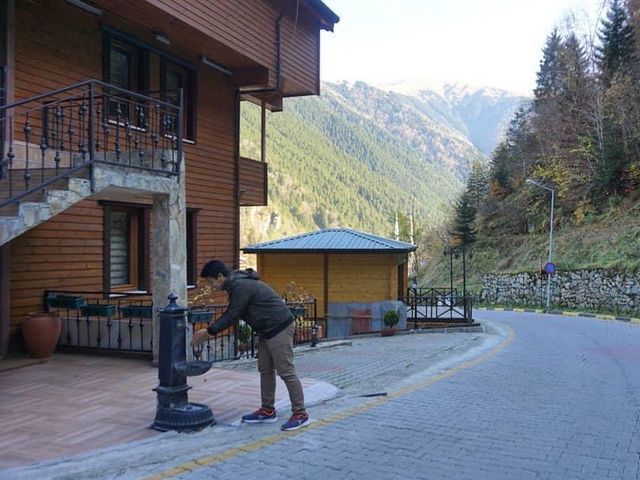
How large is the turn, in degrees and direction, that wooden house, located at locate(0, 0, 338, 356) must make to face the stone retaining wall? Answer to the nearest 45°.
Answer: approximately 90° to its left

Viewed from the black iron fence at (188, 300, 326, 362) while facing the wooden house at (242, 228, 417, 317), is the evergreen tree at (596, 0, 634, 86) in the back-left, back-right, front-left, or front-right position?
front-right

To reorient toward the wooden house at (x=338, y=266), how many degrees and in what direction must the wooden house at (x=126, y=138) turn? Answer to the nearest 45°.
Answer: approximately 90° to its left

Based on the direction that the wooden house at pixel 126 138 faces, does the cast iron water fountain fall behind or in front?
in front

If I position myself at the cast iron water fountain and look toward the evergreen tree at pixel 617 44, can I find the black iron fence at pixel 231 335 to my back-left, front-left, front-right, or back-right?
front-left

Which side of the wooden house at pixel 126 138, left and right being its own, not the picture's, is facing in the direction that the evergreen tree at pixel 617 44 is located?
left
